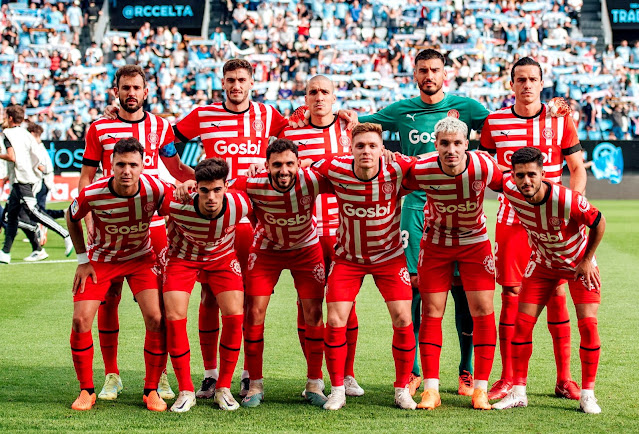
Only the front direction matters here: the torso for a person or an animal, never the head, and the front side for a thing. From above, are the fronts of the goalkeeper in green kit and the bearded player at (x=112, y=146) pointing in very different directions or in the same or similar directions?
same or similar directions

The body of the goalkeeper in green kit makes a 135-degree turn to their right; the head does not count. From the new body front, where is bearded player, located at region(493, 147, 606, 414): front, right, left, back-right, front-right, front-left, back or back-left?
back

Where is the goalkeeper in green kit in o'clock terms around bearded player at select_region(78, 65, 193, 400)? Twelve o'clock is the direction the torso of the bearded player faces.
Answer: The goalkeeper in green kit is roughly at 9 o'clock from the bearded player.

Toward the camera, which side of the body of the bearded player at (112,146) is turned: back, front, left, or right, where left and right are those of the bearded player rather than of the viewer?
front

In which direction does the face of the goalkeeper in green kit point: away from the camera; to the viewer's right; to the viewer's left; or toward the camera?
toward the camera

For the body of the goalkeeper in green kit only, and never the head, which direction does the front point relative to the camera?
toward the camera

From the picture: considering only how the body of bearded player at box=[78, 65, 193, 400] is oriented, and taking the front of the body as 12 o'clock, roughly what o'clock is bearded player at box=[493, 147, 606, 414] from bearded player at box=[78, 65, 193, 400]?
bearded player at box=[493, 147, 606, 414] is roughly at 10 o'clock from bearded player at box=[78, 65, 193, 400].

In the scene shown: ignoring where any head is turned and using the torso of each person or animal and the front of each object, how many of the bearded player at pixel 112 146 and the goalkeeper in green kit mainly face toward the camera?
2

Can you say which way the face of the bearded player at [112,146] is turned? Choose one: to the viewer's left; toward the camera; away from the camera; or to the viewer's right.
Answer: toward the camera

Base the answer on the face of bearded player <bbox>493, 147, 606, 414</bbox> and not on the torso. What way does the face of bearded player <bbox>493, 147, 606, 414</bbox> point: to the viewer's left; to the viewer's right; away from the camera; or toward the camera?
toward the camera

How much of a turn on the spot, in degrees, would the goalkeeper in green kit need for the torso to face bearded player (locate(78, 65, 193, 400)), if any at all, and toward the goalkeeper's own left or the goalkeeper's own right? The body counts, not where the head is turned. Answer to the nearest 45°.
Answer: approximately 90° to the goalkeeper's own right
